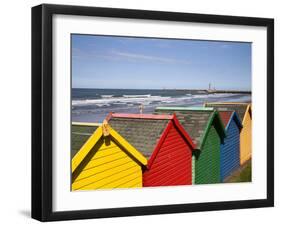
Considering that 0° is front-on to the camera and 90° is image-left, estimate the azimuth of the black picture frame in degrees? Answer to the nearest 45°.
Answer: approximately 315°
